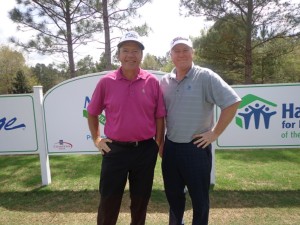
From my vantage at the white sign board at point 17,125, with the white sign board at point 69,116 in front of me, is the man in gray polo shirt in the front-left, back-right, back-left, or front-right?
front-right

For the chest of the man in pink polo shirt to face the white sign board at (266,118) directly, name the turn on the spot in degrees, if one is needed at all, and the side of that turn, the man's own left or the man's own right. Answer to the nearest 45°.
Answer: approximately 135° to the man's own left

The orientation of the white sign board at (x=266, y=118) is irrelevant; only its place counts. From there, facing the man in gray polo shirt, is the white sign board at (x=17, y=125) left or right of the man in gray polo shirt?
right

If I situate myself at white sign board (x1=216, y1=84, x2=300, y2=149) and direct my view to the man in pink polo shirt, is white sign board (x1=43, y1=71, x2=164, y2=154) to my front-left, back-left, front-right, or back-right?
front-right

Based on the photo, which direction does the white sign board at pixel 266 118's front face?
toward the camera

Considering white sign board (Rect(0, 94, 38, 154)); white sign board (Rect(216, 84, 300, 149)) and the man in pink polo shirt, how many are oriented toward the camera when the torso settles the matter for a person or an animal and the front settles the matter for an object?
3

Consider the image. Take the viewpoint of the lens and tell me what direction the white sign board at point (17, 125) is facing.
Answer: facing the viewer

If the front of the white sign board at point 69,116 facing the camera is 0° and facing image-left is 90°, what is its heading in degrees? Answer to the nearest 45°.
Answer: approximately 0°

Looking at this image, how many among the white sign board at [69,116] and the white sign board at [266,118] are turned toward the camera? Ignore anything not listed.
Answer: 2

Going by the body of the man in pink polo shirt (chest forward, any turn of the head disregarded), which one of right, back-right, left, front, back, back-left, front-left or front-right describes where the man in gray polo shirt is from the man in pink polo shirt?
left

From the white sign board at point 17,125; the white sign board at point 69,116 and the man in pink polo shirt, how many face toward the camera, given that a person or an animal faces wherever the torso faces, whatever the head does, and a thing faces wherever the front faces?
3

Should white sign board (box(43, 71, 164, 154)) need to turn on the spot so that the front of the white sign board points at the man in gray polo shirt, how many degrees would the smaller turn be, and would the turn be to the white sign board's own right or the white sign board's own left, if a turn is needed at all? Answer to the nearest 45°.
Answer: approximately 45° to the white sign board's own left
